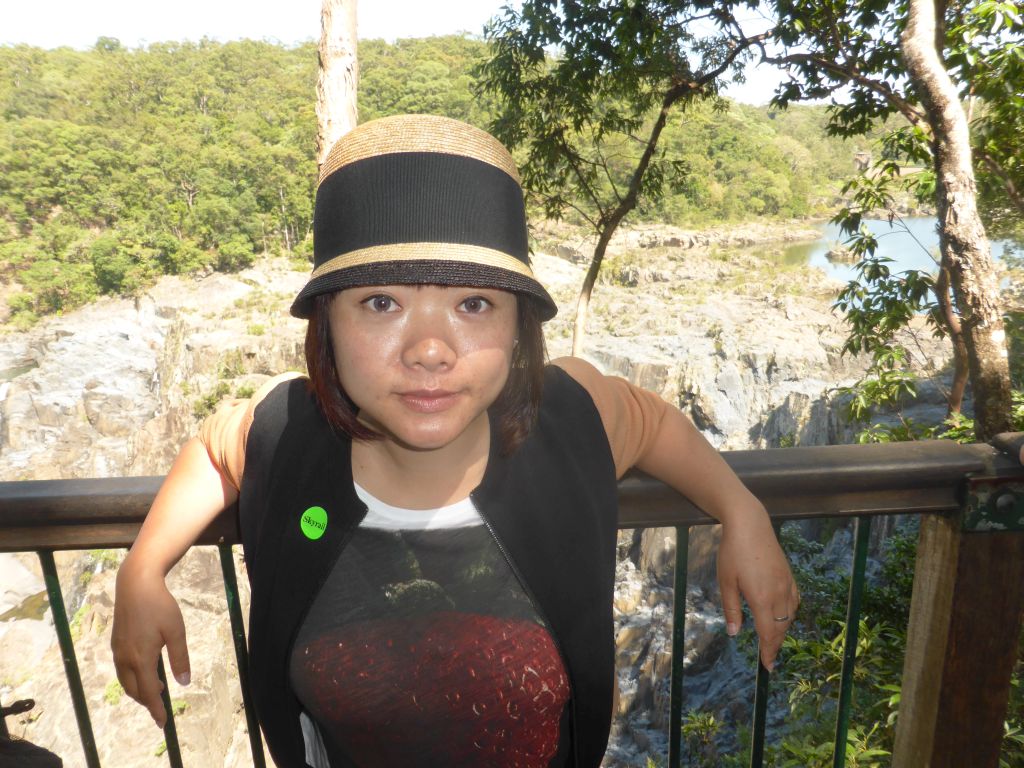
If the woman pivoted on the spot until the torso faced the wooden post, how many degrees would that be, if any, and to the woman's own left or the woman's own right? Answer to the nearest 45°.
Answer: approximately 90° to the woman's own left

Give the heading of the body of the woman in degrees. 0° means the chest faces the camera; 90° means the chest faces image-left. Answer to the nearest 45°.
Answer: approximately 0°
